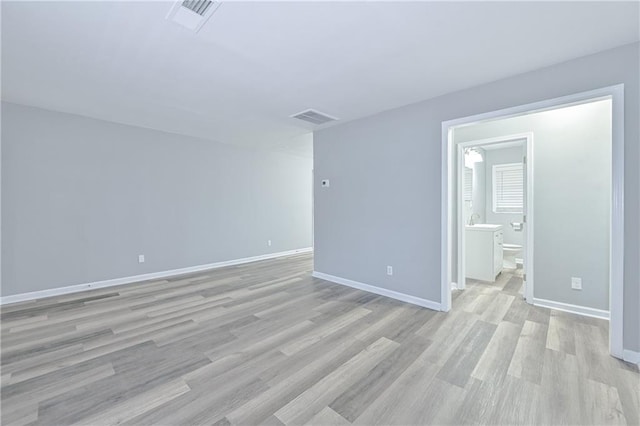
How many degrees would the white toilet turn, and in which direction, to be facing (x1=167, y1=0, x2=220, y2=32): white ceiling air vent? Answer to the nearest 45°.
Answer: approximately 90° to its right

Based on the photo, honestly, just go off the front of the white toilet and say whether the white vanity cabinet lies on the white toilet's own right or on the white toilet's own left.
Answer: on the white toilet's own right
